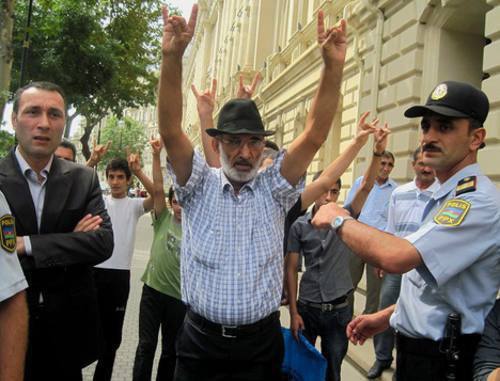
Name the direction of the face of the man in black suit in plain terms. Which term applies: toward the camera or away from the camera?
toward the camera

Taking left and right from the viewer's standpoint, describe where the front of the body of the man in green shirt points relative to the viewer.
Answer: facing the viewer and to the right of the viewer

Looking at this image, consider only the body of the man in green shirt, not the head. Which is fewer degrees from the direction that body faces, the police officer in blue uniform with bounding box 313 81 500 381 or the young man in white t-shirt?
the police officer in blue uniform

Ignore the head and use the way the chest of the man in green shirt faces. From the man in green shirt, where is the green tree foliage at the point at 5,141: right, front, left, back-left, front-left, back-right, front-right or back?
back

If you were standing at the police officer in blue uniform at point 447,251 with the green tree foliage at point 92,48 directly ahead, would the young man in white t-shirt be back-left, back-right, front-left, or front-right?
front-left

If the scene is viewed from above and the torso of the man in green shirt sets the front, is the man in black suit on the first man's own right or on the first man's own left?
on the first man's own right

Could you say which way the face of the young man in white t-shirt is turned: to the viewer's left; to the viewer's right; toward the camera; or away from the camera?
toward the camera

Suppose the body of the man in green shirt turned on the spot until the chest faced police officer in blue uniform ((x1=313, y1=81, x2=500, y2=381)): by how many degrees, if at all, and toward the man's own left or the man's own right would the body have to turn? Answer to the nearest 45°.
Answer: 0° — they already face them

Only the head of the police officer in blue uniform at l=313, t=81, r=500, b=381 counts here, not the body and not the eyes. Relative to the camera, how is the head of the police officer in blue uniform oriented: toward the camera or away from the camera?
toward the camera
